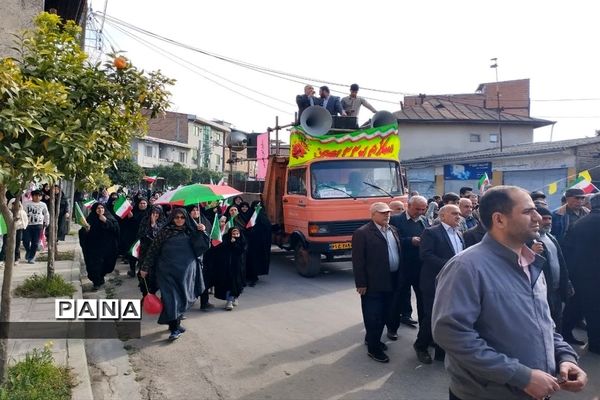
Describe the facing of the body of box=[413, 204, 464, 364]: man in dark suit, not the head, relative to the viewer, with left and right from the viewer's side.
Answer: facing the viewer and to the right of the viewer

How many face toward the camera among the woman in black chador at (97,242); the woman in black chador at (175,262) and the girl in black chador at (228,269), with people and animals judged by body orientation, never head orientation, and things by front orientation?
3

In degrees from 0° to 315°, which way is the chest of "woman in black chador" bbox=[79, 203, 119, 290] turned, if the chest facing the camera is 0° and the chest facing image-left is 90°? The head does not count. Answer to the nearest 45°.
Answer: approximately 0°

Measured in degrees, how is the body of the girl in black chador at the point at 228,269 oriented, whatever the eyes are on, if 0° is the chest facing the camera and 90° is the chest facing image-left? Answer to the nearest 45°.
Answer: approximately 0°

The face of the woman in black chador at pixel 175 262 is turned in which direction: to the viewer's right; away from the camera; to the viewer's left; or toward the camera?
toward the camera

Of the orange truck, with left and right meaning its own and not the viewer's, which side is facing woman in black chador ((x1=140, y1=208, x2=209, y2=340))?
front

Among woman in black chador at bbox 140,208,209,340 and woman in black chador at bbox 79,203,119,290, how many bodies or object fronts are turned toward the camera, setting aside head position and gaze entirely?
2

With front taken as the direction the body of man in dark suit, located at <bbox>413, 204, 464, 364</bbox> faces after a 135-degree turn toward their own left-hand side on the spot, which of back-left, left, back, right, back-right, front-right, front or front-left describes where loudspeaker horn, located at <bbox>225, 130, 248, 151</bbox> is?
front-left

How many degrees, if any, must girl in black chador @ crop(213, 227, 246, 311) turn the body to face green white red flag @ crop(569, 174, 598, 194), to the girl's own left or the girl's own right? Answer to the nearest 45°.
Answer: approximately 90° to the girl's own left

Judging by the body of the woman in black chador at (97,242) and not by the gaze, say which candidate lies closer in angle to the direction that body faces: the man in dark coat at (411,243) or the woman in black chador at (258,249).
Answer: the man in dark coat

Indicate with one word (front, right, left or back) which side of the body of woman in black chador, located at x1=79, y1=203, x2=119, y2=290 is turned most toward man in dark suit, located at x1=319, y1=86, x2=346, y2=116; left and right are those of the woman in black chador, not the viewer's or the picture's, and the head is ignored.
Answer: left

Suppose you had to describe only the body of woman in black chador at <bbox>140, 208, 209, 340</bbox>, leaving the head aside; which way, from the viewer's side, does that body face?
toward the camera

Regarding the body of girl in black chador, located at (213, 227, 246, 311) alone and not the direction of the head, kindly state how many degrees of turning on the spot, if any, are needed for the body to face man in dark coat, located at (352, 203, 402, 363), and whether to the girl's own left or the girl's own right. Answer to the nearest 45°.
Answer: approximately 45° to the girl's own left
